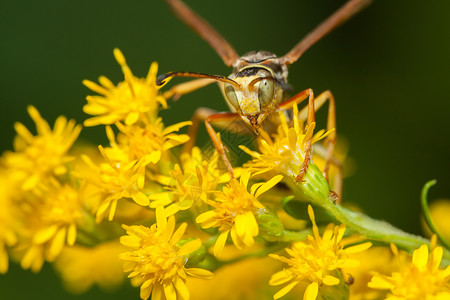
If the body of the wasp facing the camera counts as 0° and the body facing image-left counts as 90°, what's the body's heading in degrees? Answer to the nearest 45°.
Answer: approximately 0°

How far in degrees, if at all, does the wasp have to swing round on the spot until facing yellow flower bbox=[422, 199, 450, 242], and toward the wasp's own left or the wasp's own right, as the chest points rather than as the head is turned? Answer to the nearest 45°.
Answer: approximately 135° to the wasp's own left

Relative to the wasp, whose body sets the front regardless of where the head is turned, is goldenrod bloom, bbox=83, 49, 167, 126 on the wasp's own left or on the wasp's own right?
on the wasp's own right

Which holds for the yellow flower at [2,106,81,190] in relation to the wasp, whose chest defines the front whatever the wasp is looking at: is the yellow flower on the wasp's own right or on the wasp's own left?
on the wasp's own right

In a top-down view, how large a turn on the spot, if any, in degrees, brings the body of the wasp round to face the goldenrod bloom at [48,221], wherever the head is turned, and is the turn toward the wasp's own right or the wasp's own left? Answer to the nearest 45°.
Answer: approximately 90° to the wasp's own right
